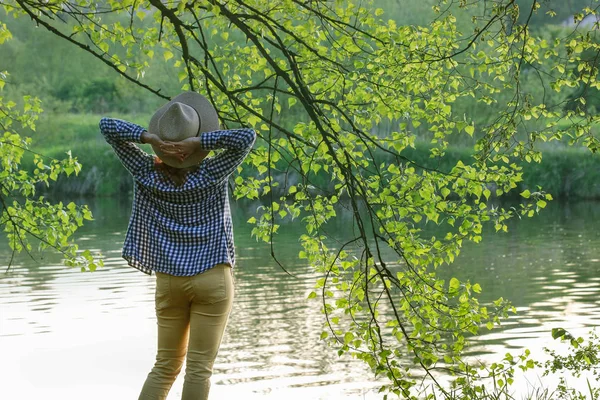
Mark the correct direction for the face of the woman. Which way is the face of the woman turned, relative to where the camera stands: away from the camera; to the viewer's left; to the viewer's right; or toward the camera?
away from the camera

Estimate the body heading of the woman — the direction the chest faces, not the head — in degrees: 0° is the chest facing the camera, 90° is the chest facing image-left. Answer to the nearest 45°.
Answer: approximately 180°
